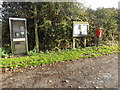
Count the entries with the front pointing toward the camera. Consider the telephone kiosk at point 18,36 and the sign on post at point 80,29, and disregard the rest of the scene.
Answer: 2

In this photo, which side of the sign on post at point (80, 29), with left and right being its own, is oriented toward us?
front

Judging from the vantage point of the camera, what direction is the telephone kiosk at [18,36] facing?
facing the viewer

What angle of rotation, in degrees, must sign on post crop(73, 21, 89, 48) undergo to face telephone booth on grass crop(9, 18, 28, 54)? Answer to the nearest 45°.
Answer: approximately 45° to its right

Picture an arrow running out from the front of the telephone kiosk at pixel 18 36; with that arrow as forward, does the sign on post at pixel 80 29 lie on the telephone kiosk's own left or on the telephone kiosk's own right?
on the telephone kiosk's own left
